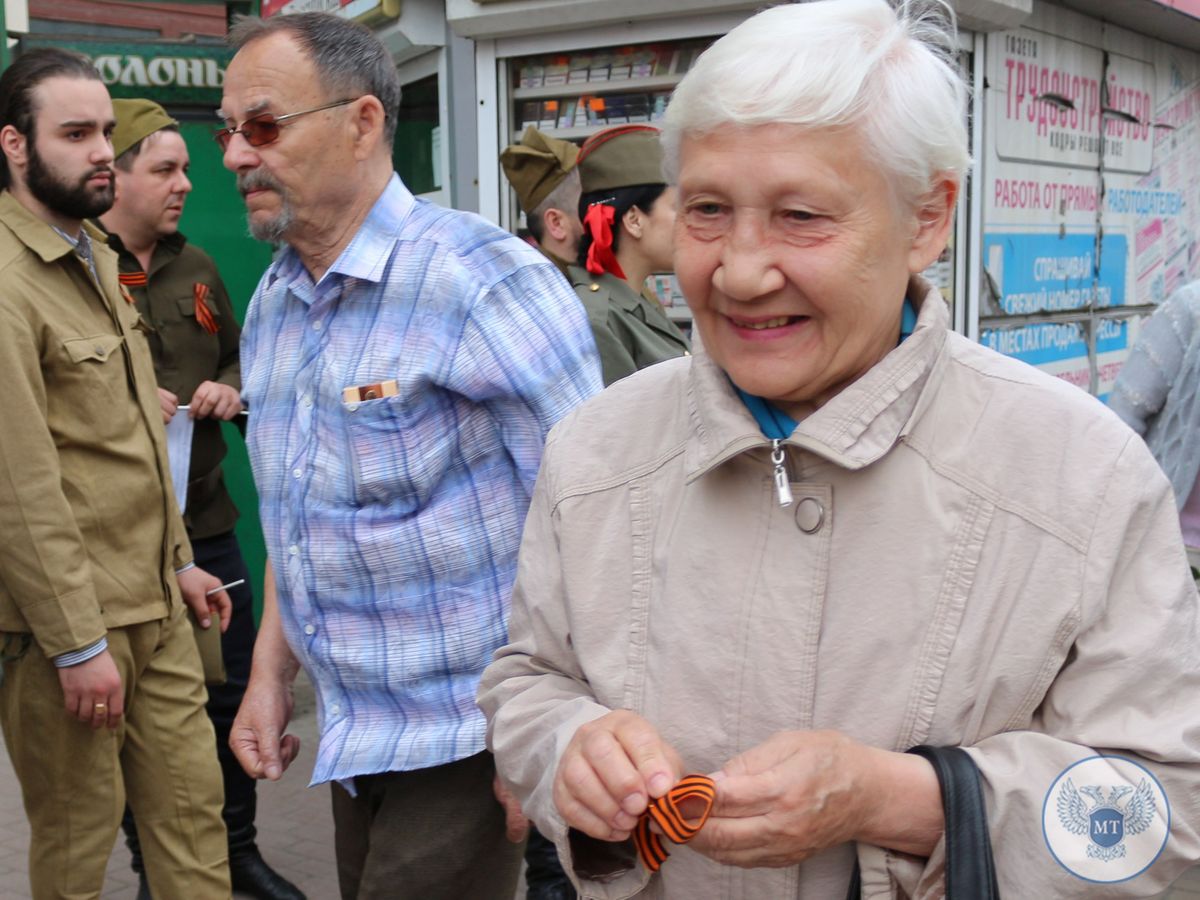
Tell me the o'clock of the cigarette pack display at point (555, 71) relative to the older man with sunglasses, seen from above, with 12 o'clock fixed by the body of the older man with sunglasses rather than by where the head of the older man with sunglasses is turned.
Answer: The cigarette pack display is roughly at 5 o'clock from the older man with sunglasses.

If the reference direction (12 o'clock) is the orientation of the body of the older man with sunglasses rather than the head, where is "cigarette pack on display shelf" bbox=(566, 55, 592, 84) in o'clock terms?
The cigarette pack on display shelf is roughly at 5 o'clock from the older man with sunglasses.

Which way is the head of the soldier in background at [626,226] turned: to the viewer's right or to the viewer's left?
to the viewer's right

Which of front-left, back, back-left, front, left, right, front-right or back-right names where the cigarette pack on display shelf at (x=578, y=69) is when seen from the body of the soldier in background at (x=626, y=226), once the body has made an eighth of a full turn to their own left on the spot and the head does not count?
front-left

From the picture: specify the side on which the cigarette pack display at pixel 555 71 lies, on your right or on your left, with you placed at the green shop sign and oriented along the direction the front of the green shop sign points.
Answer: on your left

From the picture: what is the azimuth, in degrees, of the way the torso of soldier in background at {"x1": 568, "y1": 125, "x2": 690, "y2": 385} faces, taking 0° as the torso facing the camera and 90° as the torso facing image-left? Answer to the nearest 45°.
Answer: approximately 270°

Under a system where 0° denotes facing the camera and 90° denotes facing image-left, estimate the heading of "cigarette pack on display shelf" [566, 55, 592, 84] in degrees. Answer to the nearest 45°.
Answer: approximately 0°

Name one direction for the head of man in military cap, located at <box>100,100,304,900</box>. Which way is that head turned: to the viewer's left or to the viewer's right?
to the viewer's right
